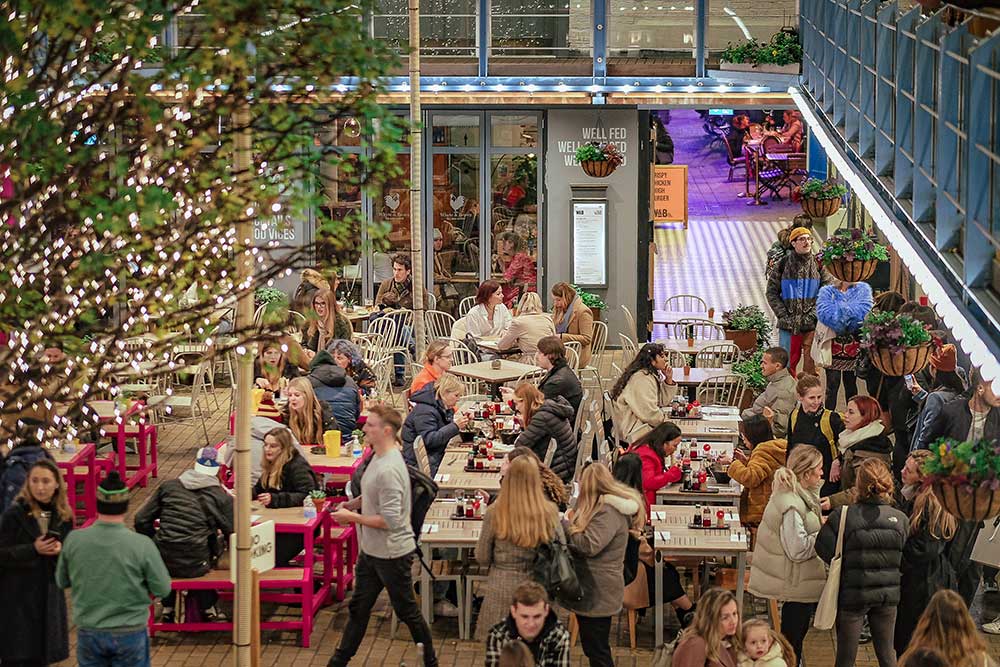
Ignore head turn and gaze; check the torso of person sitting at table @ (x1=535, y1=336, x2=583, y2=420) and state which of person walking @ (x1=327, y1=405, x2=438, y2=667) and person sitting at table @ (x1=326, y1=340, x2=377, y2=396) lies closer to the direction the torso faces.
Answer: the person sitting at table

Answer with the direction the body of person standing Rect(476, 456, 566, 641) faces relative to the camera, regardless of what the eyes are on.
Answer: away from the camera

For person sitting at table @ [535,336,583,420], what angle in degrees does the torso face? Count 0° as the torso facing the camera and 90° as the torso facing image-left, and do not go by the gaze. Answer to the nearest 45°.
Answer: approximately 90°

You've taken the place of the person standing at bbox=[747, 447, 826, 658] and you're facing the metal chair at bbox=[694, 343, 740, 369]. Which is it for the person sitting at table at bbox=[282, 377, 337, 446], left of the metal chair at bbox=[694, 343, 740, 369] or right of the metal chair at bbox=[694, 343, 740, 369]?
left

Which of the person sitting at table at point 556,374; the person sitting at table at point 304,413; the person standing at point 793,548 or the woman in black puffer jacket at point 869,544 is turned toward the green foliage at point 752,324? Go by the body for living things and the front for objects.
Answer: the woman in black puffer jacket

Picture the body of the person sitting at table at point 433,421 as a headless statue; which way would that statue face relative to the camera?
to the viewer's right

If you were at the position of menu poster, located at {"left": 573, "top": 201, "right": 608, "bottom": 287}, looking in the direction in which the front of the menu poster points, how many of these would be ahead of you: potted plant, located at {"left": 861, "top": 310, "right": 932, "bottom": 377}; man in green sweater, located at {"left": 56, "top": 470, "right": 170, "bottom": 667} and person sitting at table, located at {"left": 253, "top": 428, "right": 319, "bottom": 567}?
3

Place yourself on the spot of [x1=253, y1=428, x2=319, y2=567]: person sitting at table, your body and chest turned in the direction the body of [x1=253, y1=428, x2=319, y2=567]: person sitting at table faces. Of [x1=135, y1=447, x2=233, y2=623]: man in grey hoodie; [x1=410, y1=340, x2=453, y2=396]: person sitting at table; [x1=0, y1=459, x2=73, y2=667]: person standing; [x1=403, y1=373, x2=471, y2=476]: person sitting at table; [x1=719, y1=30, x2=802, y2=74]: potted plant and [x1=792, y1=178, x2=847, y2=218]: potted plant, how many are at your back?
4

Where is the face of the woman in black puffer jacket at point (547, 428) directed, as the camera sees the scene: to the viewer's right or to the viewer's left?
to the viewer's left

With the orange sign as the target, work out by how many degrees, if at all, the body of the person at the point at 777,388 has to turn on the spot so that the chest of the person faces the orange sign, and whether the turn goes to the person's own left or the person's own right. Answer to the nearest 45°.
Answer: approximately 90° to the person's own right

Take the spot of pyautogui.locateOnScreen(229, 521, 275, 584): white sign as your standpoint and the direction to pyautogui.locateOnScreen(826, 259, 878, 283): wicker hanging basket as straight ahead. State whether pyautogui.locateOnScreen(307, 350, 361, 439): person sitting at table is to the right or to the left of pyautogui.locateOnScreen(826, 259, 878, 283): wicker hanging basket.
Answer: left

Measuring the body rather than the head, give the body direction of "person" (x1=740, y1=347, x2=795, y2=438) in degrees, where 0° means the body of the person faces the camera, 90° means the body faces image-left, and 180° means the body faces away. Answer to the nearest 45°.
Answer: approximately 90°
